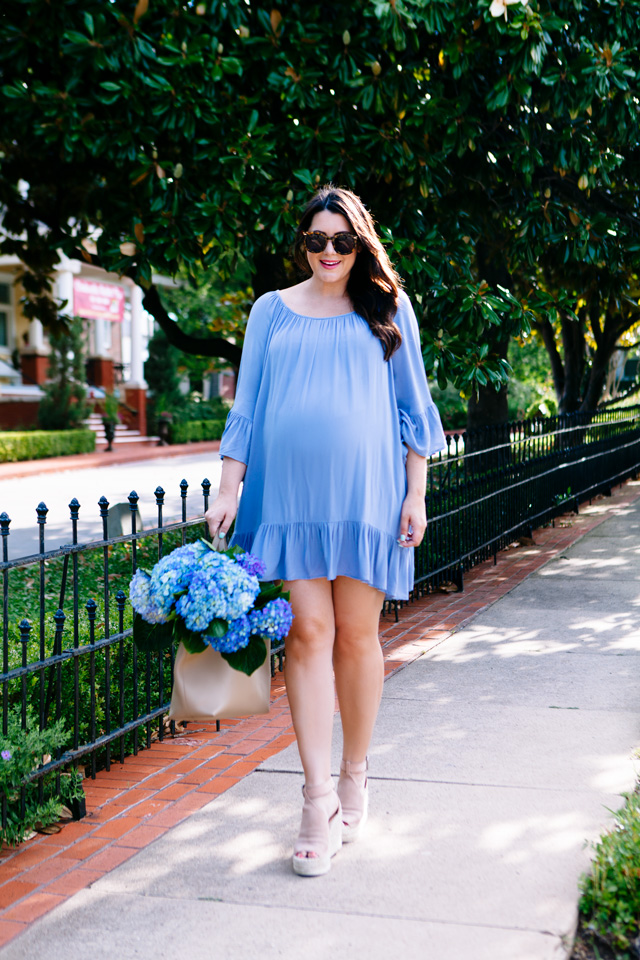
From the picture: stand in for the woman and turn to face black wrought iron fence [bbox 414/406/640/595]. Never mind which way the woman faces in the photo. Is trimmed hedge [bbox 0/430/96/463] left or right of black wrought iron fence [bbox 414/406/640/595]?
left

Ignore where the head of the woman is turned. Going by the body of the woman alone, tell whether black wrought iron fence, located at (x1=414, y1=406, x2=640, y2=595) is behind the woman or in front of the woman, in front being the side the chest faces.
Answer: behind

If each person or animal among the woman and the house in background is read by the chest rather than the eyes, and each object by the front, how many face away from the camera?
0

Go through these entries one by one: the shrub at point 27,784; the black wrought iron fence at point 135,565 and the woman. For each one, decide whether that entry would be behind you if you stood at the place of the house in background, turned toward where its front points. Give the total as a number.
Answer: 0

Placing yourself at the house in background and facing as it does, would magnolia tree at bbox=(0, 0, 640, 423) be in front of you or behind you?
in front

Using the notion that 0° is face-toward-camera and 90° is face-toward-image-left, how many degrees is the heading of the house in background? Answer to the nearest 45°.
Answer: approximately 315°

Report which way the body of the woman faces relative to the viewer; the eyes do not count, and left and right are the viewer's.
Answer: facing the viewer

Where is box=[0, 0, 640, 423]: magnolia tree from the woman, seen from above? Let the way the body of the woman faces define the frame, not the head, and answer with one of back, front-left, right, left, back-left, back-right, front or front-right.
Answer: back

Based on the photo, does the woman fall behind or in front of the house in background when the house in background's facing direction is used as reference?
in front

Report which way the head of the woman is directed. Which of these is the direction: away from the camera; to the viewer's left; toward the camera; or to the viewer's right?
toward the camera

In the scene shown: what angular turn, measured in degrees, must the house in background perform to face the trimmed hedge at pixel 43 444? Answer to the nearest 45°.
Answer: approximately 45° to its right

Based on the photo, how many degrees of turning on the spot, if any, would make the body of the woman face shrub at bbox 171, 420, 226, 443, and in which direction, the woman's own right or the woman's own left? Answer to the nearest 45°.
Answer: approximately 180°
